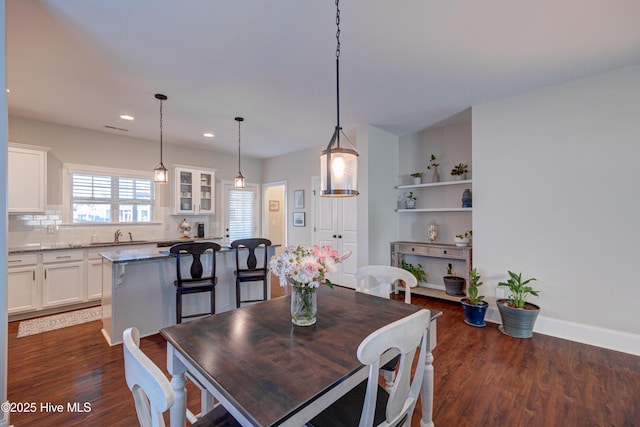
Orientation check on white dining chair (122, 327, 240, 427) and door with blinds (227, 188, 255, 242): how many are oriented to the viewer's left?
0

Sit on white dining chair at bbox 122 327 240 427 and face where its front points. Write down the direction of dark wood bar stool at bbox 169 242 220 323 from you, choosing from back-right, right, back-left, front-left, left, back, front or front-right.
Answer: front-left

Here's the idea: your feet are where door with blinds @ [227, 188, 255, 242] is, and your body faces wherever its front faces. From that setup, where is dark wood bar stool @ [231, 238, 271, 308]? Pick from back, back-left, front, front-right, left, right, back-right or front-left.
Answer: front-right

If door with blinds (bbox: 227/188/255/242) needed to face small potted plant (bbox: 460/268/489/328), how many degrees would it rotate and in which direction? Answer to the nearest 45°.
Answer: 0° — it already faces it

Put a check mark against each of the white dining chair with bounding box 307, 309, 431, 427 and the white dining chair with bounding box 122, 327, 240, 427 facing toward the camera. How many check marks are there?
0

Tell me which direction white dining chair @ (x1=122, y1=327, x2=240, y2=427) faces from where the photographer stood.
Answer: facing away from the viewer and to the right of the viewer

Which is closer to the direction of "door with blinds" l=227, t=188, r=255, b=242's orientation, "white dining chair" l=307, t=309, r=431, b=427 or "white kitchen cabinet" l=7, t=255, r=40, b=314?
the white dining chair

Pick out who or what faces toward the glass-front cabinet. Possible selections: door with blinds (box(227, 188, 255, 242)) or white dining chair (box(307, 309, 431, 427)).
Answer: the white dining chair

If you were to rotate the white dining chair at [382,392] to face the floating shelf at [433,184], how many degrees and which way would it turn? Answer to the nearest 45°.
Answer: approximately 45° to its right

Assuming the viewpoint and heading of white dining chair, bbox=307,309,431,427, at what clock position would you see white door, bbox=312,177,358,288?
The white door is roughly at 1 o'clock from the white dining chair.

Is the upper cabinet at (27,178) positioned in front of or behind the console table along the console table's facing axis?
in front

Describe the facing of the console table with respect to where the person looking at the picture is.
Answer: facing the viewer and to the left of the viewer

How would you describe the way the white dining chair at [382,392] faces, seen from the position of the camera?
facing away from the viewer and to the left of the viewer

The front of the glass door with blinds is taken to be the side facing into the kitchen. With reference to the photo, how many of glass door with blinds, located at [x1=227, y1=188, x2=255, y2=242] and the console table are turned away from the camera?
0

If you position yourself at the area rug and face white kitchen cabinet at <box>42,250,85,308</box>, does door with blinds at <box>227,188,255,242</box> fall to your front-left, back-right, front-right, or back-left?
front-right

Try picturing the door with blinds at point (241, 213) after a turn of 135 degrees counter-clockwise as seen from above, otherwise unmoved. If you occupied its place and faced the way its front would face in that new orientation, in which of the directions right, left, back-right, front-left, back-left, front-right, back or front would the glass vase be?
back

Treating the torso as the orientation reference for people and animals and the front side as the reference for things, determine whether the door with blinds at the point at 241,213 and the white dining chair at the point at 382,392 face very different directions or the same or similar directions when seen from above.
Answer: very different directions
